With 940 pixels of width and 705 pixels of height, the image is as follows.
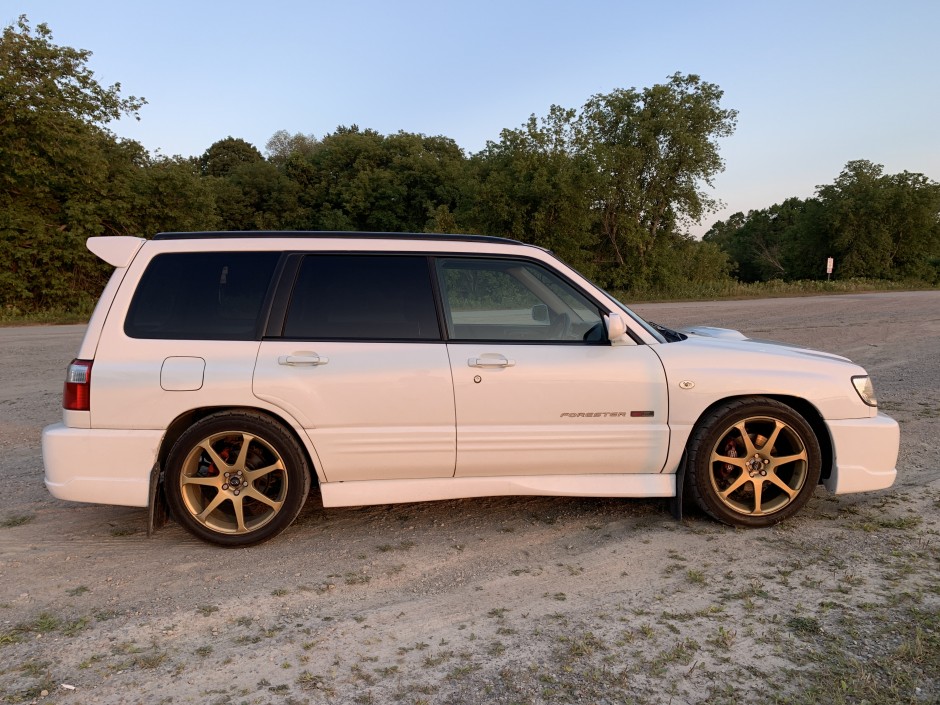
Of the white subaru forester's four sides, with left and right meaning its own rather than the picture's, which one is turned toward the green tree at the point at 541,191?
left

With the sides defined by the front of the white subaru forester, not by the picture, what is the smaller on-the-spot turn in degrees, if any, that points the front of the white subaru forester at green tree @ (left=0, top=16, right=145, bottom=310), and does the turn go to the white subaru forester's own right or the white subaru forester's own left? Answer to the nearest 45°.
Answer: approximately 135° to the white subaru forester's own left

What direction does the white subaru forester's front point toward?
to the viewer's right

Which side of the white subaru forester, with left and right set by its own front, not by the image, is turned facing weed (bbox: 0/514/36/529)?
back

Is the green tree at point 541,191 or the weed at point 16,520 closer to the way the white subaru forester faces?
the green tree

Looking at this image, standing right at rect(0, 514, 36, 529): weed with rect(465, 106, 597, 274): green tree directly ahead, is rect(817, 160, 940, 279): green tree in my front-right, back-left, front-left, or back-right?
front-right

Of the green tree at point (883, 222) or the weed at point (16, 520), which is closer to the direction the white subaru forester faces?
the green tree
